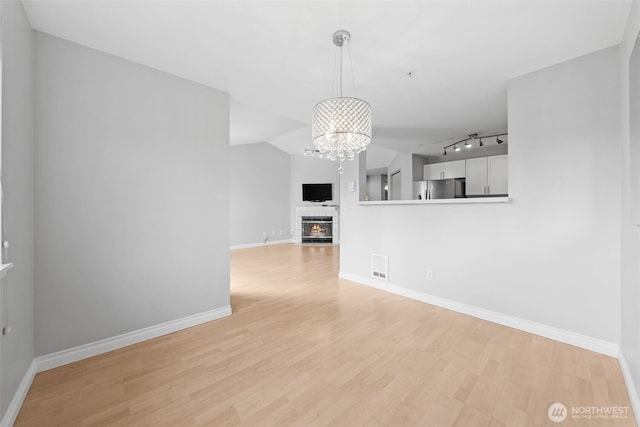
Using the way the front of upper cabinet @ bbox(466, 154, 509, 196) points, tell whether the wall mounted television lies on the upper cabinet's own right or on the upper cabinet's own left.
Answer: on the upper cabinet's own right

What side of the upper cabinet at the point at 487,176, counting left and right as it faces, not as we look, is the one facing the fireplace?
right

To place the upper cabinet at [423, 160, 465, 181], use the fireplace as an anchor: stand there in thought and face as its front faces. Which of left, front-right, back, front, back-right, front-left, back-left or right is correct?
front-left

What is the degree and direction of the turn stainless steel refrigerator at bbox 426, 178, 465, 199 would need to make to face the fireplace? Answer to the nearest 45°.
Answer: approximately 45° to its right

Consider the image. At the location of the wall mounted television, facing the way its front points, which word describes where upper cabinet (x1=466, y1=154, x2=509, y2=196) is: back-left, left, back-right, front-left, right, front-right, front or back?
front-left

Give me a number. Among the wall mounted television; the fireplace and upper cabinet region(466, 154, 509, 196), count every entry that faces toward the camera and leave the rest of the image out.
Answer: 3
